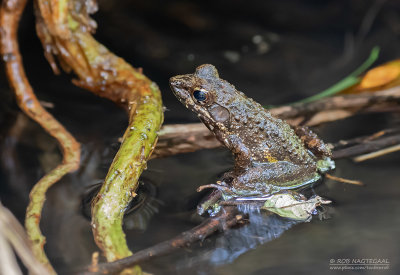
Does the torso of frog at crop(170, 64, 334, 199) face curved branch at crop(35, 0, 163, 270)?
yes

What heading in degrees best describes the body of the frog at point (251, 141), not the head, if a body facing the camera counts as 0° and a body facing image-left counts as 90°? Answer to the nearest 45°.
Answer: approximately 90°

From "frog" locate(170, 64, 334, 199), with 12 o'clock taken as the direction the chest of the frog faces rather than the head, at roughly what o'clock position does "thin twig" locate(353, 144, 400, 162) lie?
The thin twig is roughly at 5 o'clock from the frog.

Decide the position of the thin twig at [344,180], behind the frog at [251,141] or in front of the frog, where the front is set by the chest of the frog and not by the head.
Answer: behind

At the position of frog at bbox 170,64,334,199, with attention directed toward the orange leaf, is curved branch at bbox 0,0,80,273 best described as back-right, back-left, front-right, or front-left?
back-left

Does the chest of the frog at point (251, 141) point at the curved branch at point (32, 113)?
yes

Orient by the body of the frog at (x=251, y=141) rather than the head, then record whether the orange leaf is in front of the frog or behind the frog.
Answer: behind

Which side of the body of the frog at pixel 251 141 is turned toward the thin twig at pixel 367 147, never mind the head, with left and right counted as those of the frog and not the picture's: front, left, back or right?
back
